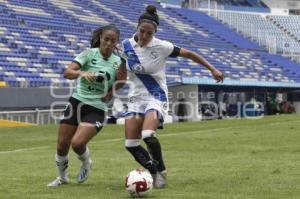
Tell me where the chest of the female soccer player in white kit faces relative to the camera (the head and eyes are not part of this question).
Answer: toward the camera

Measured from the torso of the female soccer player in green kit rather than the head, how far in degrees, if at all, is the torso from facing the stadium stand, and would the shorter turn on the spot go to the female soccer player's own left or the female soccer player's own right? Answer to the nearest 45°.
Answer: approximately 180°

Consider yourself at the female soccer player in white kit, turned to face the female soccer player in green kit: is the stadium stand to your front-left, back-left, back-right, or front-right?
front-right

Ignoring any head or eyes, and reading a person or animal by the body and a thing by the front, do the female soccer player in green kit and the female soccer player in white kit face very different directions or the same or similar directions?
same or similar directions

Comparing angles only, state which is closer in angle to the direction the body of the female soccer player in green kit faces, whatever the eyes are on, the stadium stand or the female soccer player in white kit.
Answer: the female soccer player in white kit

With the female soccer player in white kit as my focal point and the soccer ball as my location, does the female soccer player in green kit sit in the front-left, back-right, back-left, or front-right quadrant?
front-left

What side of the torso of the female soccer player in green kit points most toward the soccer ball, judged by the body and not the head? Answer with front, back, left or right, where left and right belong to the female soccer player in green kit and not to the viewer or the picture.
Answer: front

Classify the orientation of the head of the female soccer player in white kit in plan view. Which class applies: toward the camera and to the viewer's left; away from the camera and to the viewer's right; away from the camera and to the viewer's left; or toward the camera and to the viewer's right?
toward the camera and to the viewer's left

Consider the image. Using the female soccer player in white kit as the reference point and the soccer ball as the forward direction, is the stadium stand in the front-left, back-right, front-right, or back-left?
back-right

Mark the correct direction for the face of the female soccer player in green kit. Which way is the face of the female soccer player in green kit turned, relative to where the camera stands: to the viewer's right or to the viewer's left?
to the viewer's right

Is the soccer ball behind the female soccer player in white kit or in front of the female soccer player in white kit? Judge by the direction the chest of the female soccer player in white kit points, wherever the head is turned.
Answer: in front

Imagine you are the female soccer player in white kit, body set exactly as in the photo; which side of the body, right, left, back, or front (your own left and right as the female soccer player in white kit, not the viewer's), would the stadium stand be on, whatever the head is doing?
back

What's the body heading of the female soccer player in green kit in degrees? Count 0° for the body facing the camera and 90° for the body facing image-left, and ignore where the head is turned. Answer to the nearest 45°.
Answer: approximately 0°
